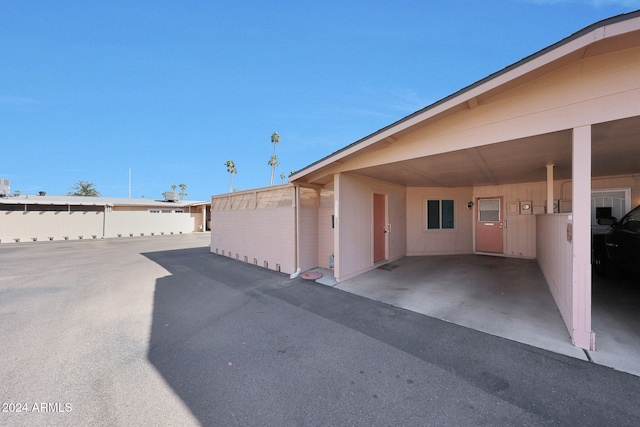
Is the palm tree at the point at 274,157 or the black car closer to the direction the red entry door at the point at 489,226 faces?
the black car

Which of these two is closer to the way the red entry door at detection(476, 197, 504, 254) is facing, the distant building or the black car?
the black car

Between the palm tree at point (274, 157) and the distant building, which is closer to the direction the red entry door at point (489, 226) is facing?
the distant building

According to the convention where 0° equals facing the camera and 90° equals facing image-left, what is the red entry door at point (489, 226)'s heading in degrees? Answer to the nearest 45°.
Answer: approximately 0°

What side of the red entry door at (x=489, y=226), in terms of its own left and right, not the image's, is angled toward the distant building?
right

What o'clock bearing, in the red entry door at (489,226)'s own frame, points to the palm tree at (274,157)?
The palm tree is roughly at 4 o'clock from the red entry door.

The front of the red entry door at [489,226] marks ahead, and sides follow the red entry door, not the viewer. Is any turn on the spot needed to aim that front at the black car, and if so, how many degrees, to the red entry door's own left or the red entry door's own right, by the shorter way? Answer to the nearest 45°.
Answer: approximately 45° to the red entry door's own left

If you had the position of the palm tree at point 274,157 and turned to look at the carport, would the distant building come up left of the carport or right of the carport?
right
